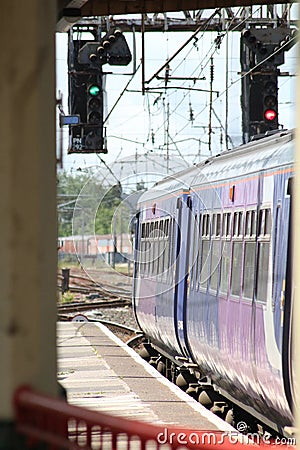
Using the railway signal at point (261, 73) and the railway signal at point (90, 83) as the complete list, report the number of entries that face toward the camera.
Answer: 2

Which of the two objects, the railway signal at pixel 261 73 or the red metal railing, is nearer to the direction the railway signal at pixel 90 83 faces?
the red metal railing

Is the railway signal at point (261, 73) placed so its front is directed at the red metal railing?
yes

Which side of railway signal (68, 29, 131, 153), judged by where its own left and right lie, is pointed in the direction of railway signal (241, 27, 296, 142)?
left

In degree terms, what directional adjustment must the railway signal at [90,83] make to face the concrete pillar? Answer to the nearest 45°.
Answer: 0° — it already faces it

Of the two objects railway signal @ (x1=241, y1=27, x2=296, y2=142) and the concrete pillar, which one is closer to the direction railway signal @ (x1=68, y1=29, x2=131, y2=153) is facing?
the concrete pillar

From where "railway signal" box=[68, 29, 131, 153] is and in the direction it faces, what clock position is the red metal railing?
The red metal railing is roughly at 12 o'clock from the railway signal.

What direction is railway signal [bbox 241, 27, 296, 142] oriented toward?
toward the camera

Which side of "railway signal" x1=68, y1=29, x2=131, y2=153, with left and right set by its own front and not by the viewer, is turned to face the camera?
front

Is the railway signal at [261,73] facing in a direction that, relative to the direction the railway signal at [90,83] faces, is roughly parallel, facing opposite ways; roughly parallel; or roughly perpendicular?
roughly parallel

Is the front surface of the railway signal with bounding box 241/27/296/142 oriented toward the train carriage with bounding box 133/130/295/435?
yes

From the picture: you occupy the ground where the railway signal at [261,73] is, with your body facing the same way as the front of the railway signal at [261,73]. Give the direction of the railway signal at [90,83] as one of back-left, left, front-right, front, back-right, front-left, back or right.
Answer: right
